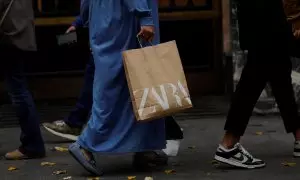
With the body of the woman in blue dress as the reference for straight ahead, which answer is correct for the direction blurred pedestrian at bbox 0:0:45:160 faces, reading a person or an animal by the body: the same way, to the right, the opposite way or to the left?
the opposite way

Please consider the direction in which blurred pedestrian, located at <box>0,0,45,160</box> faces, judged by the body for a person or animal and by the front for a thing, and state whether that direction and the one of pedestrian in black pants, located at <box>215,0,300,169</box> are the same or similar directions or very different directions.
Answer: very different directions
